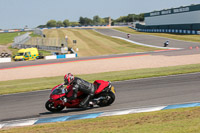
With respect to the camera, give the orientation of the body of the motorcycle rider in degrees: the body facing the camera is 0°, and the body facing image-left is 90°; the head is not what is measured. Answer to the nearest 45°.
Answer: approximately 90°

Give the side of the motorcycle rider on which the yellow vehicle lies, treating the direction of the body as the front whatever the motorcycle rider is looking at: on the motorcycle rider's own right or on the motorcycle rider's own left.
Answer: on the motorcycle rider's own right
